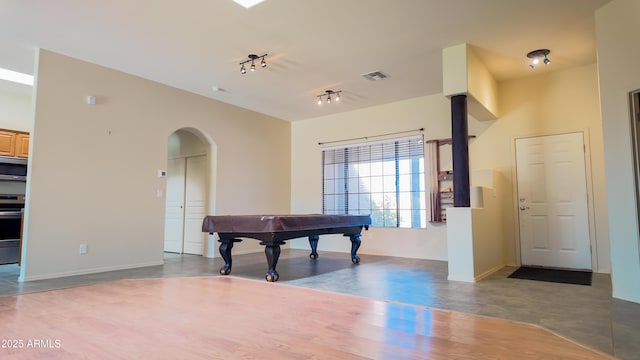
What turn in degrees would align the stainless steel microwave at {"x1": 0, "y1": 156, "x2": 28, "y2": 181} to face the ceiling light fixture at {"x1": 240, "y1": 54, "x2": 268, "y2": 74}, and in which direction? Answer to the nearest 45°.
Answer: approximately 45° to its left

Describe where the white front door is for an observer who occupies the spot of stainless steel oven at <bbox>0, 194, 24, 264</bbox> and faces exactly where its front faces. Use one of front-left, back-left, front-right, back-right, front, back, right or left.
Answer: front-left

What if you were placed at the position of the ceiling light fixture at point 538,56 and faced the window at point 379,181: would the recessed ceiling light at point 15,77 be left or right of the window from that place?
left

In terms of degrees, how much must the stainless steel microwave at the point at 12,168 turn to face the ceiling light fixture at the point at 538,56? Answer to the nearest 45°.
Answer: approximately 45° to its left
